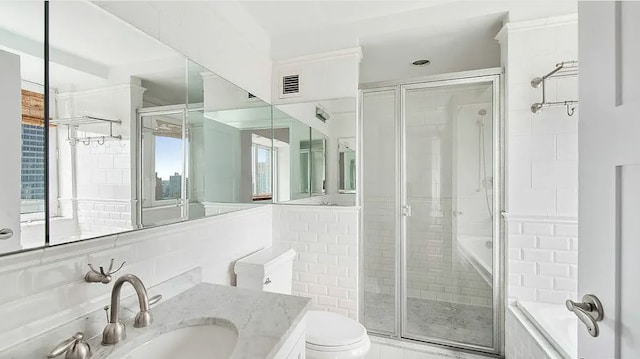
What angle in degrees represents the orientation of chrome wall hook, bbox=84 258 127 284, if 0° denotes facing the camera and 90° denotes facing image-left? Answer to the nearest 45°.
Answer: approximately 315°

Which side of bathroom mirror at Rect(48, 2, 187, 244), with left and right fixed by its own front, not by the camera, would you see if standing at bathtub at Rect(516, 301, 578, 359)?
front

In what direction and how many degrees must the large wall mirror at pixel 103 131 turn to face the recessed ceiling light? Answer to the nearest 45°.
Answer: approximately 45° to its left

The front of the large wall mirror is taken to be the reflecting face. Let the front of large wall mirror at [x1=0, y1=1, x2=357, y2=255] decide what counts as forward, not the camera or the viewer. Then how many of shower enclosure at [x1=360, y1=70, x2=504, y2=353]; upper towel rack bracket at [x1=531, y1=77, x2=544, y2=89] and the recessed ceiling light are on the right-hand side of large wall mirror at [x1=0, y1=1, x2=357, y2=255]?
0

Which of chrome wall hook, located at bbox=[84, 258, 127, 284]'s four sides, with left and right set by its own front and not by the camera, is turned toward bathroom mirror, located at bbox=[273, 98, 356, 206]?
left

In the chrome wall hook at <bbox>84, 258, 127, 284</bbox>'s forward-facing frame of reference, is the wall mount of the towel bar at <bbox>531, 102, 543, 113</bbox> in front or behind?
in front

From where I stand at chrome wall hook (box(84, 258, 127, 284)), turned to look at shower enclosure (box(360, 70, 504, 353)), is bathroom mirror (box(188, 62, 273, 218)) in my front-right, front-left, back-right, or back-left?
front-left

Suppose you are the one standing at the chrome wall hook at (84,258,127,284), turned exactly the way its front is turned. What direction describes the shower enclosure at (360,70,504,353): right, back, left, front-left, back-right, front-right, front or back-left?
front-left

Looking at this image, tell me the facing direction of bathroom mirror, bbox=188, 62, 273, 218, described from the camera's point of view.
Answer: facing the viewer and to the right of the viewer

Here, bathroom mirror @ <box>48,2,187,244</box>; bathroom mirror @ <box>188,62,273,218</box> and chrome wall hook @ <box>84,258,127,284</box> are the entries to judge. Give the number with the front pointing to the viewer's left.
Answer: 0
